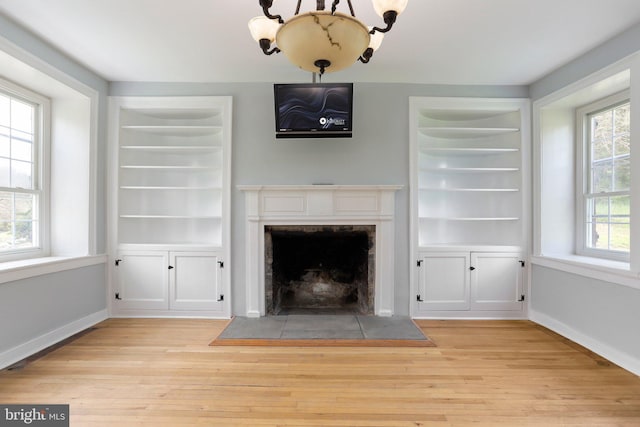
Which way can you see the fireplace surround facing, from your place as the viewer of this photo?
facing the viewer

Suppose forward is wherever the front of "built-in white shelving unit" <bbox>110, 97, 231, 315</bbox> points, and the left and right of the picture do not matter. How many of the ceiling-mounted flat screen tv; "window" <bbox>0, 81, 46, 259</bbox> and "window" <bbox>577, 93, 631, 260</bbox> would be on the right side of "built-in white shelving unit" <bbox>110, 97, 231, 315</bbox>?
1

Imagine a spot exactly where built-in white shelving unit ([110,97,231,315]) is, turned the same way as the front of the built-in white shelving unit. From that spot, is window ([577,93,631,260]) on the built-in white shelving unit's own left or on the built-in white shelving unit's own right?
on the built-in white shelving unit's own left

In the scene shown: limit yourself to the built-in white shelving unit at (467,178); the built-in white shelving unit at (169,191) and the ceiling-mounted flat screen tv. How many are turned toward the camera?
3

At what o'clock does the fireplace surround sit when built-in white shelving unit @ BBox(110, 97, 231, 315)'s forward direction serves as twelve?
The fireplace surround is roughly at 10 o'clock from the built-in white shelving unit.

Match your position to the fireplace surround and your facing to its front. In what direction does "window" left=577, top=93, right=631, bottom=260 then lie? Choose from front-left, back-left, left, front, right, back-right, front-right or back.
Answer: left

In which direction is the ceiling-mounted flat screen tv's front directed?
toward the camera

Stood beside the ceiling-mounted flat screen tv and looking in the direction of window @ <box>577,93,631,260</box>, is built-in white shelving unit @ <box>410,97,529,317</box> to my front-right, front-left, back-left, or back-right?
front-left

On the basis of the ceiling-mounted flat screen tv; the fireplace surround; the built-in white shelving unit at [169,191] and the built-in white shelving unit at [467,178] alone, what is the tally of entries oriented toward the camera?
4

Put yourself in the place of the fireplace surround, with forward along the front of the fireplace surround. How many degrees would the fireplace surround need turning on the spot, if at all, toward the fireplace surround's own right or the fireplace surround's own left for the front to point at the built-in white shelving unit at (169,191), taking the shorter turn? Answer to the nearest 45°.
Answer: approximately 90° to the fireplace surround's own right

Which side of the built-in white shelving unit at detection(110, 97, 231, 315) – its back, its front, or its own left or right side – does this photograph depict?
front

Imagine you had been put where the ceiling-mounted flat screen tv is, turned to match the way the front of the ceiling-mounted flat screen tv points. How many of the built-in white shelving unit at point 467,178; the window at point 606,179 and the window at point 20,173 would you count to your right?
1

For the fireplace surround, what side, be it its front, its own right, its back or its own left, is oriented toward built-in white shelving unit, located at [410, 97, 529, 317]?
left

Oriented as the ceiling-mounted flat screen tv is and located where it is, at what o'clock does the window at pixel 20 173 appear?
The window is roughly at 3 o'clock from the ceiling-mounted flat screen tv.

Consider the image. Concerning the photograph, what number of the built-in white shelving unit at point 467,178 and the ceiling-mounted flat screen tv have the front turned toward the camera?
2

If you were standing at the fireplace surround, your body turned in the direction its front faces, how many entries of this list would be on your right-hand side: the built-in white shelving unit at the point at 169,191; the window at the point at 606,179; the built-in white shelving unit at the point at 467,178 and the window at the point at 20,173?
2

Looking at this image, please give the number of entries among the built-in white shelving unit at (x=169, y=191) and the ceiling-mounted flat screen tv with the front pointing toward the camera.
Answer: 2

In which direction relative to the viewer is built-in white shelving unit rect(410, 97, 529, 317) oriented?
toward the camera
